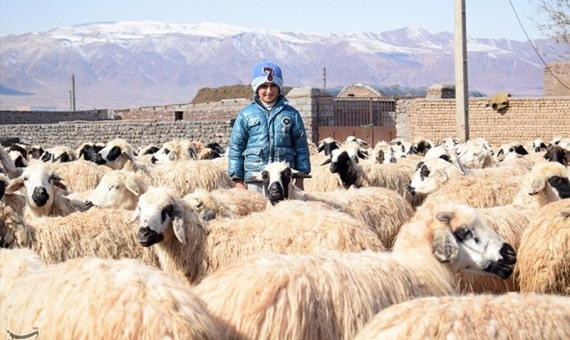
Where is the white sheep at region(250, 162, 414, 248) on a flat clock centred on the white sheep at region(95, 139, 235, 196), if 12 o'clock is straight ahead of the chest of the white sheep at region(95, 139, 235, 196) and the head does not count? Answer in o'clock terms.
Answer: the white sheep at region(250, 162, 414, 248) is roughly at 8 o'clock from the white sheep at region(95, 139, 235, 196).

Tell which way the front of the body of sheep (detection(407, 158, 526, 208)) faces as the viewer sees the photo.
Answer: to the viewer's left

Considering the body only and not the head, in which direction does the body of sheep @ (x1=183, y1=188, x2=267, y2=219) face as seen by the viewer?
to the viewer's left

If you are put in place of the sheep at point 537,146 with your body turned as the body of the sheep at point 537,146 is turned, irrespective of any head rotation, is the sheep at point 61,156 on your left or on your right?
on your right

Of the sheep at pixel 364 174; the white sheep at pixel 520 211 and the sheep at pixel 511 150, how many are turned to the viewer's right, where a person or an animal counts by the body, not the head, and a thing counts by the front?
1

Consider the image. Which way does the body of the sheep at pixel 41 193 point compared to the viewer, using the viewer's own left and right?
facing the viewer

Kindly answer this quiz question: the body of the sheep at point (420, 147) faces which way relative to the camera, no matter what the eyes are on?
toward the camera

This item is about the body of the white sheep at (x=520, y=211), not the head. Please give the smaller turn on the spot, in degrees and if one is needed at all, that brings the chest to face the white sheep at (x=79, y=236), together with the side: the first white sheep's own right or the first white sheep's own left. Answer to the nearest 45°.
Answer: approximately 180°

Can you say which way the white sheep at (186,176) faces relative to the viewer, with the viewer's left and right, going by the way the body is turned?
facing to the left of the viewer

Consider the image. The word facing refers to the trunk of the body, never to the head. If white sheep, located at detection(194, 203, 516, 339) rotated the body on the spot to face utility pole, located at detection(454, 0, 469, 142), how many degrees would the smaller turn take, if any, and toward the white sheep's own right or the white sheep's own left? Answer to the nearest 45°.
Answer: approximately 90° to the white sheep's own left

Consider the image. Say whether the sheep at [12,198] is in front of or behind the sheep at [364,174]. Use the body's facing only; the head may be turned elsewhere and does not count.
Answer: in front

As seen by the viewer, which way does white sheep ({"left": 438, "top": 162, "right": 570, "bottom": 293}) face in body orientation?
to the viewer's right

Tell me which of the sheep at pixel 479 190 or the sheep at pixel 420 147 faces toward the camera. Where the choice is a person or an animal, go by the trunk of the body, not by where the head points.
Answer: the sheep at pixel 420 147

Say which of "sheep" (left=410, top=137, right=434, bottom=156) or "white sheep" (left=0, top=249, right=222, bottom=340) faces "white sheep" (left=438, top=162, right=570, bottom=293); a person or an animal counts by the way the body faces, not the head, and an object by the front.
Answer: the sheep

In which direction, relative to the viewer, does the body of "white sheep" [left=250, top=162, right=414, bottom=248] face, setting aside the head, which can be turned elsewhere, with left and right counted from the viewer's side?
facing to the left of the viewer

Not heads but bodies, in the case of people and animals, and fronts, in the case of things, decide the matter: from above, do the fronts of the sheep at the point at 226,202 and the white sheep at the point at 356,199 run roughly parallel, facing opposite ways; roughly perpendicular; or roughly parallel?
roughly parallel

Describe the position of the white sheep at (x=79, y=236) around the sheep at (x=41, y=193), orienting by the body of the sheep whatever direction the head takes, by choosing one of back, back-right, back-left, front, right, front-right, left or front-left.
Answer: front
